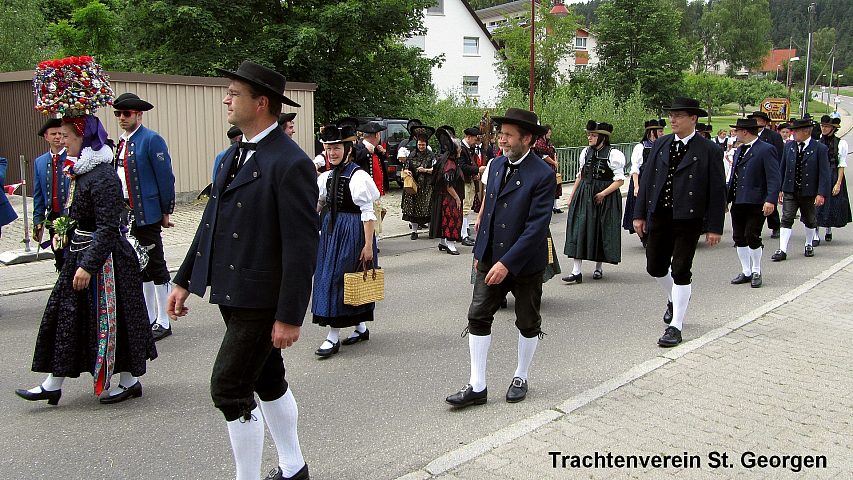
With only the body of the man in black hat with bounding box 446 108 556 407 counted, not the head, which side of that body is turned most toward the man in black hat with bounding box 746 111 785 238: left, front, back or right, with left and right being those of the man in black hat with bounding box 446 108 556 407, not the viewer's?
back

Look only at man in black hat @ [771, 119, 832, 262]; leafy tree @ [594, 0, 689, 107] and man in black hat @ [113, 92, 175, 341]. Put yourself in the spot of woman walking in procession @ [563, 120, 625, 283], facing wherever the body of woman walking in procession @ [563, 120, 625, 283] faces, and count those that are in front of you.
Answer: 1

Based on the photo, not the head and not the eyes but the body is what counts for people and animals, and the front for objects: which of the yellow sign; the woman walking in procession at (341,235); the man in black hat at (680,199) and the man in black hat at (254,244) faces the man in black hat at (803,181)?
the yellow sign

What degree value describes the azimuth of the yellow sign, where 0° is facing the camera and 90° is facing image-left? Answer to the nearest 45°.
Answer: approximately 0°

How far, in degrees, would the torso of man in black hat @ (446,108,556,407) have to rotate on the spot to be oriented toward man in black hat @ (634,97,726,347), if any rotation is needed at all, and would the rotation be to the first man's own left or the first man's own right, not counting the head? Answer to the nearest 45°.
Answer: approximately 180°

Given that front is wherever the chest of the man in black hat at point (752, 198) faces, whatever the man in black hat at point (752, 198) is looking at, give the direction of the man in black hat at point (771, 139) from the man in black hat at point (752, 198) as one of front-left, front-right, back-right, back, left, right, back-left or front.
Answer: back-right

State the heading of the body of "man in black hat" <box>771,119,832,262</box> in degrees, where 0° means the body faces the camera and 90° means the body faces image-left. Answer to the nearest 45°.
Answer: approximately 45°

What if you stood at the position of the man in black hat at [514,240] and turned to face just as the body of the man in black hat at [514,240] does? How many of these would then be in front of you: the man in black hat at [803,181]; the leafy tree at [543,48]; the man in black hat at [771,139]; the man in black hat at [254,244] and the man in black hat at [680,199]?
1

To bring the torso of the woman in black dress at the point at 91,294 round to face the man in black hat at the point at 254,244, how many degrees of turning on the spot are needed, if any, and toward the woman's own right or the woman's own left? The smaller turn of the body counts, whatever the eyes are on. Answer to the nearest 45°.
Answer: approximately 90° to the woman's own left

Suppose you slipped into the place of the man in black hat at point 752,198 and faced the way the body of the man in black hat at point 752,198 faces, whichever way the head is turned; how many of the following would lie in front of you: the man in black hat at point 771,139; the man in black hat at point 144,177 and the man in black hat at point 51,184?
2
